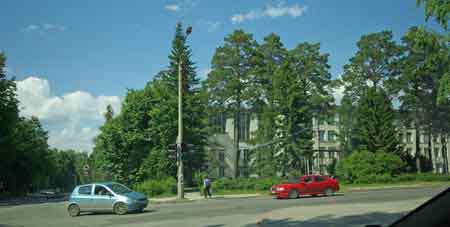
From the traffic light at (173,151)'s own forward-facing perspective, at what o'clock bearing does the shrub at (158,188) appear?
The shrub is roughly at 3 o'clock from the traffic light.

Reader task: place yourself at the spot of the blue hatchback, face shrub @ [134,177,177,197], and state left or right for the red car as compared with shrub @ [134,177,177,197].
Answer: right

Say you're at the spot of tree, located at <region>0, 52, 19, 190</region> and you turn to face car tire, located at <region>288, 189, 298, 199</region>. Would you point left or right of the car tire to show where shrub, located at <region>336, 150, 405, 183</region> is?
left

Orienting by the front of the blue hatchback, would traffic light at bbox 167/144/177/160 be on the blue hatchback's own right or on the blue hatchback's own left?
on the blue hatchback's own left

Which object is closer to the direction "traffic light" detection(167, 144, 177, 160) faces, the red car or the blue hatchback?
the blue hatchback

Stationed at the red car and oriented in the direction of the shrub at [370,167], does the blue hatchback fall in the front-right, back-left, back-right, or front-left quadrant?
back-left

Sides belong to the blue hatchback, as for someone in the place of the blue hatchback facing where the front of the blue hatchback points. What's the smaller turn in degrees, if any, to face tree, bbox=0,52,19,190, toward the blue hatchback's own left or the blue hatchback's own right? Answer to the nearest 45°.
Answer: approximately 135° to the blue hatchback's own left

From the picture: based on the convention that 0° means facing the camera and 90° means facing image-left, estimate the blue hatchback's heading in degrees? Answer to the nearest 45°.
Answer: approximately 315°

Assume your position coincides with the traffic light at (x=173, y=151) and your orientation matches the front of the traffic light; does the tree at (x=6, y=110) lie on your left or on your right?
on your right

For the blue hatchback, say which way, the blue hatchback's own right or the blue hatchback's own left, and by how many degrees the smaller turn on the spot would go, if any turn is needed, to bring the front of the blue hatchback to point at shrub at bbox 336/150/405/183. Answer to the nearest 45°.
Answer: approximately 90° to the blue hatchback's own left
